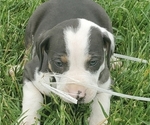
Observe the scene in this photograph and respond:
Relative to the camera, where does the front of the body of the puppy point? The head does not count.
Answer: toward the camera
